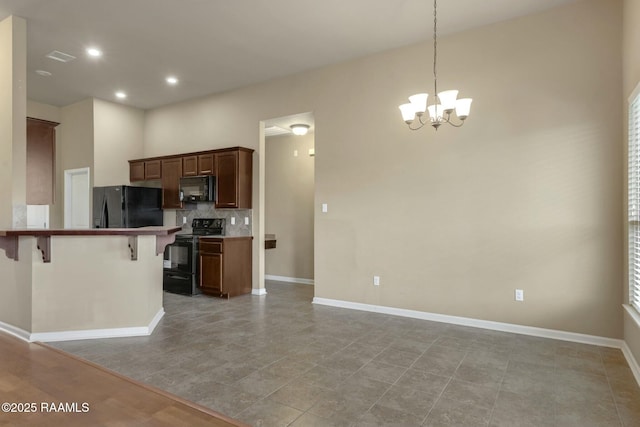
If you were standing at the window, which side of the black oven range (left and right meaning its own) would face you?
left

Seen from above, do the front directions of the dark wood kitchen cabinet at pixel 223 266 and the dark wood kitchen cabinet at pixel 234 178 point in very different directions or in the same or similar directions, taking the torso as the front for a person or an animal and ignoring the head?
same or similar directions

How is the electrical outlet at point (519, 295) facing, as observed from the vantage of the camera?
facing the viewer

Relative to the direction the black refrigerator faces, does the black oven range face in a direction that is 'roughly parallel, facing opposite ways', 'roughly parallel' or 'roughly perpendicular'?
roughly parallel

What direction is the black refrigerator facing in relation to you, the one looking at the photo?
facing the viewer and to the left of the viewer

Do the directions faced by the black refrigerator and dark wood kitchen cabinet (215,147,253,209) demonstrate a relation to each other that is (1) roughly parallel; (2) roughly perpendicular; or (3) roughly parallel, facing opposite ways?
roughly parallel

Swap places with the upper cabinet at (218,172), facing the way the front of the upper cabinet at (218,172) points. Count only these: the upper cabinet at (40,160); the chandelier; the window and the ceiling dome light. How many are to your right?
1

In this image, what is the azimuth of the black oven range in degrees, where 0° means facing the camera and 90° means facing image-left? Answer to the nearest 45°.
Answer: approximately 45°

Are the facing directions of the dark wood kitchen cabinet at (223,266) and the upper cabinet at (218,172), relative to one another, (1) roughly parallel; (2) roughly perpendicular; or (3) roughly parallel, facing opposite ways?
roughly parallel

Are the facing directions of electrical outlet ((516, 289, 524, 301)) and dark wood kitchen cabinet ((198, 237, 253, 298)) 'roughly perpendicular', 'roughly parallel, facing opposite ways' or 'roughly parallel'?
roughly parallel
